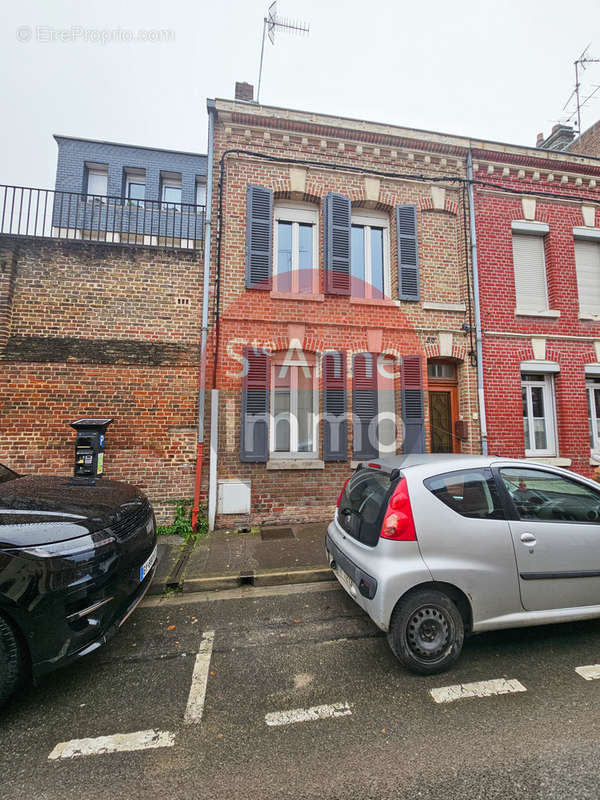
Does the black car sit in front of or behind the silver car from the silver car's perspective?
behind

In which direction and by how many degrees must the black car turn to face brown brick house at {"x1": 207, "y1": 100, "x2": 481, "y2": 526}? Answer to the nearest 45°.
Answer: approximately 90° to its left

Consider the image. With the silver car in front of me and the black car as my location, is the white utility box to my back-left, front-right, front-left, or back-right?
front-left

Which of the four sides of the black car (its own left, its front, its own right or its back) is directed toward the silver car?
front

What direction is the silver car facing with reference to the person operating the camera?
facing away from the viewer and to the right of the viewer

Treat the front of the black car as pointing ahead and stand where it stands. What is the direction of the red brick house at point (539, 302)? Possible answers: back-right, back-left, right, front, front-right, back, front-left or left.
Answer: front-left

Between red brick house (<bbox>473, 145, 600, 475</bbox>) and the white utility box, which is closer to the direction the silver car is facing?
the red brick house

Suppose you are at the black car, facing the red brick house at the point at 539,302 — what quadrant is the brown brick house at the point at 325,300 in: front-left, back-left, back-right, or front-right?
front-left

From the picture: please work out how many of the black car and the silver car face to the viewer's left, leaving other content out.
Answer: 0

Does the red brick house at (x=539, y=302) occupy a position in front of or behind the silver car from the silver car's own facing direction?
in front

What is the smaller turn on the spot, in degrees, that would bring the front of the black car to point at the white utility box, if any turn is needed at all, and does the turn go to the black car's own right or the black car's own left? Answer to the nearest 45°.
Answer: approximately 90° to the black car's own left
